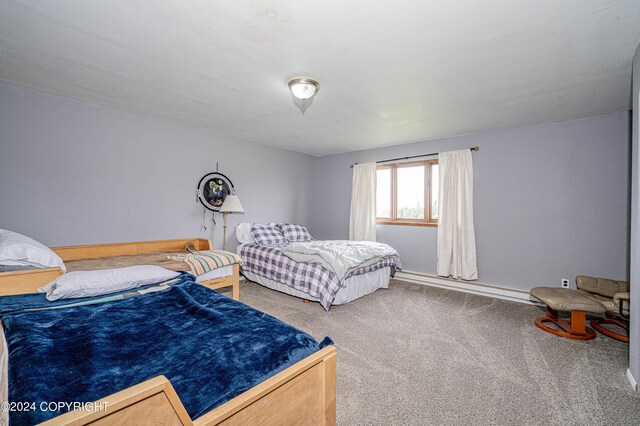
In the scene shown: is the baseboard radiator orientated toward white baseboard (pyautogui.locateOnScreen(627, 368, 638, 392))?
no

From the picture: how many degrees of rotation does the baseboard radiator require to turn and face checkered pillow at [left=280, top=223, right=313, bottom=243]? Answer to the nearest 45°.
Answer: approximately 45° to its right

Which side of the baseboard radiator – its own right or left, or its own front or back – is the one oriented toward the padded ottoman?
left

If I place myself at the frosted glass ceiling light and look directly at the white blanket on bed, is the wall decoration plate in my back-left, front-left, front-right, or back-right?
front-left

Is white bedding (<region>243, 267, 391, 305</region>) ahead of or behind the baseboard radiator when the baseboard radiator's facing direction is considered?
ahead

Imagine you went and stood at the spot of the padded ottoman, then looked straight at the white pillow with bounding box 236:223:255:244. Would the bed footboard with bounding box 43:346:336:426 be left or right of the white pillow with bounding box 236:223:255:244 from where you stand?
left

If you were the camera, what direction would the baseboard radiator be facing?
facing the viewer and to the left of the viewer

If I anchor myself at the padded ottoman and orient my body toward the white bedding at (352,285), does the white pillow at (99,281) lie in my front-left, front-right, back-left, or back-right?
front-left

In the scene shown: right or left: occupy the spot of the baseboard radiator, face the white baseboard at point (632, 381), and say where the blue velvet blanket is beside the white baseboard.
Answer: right

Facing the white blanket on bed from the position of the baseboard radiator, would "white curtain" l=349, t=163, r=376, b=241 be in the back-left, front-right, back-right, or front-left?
front-right

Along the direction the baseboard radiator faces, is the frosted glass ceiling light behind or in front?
in front
